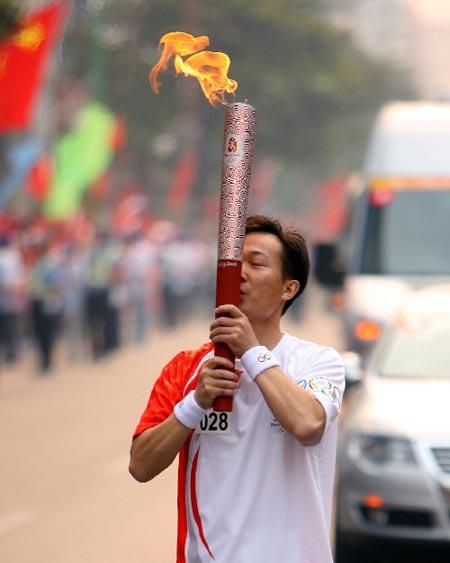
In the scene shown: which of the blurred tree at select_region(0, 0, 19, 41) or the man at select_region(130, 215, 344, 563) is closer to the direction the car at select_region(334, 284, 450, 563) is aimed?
the man

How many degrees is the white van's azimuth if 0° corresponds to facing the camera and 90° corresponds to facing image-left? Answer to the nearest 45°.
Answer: approximately 0°

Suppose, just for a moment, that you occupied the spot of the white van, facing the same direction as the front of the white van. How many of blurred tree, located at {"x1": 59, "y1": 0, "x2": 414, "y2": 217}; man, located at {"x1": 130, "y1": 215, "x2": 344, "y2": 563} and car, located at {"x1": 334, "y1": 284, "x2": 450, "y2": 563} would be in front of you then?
2

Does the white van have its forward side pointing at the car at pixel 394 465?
yes

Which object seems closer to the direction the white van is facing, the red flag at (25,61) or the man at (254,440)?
the man

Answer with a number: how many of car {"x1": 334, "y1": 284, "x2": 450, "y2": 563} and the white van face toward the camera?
2

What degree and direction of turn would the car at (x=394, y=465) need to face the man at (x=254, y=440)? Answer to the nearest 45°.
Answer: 0° — it already faces them

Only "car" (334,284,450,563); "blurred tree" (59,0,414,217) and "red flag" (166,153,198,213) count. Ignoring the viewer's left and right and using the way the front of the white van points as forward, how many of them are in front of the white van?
1
